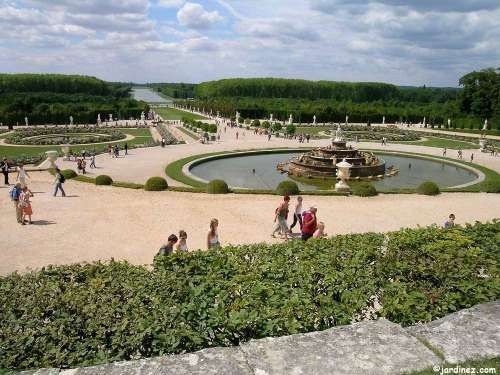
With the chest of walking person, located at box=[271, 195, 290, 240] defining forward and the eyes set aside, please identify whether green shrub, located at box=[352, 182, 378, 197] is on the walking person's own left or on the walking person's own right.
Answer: on the walking person's own left

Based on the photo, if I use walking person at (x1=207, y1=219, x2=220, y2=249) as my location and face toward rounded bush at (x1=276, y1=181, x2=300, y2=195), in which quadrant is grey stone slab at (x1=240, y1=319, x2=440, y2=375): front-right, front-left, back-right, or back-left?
back-right

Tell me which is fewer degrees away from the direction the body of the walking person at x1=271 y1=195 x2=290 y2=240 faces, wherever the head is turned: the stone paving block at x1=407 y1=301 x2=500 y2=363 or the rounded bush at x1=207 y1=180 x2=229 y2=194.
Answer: the stone paving block

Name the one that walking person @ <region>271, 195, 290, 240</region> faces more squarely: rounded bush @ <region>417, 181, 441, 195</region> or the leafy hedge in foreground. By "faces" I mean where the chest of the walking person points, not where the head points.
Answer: the rounded bush

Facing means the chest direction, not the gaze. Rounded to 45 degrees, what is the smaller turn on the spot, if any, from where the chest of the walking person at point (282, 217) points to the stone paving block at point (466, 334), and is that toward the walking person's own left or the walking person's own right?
approximately 90° to the walking person's own right

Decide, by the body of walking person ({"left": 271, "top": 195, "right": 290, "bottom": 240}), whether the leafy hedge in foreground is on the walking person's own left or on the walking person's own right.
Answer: on the walking person's own right

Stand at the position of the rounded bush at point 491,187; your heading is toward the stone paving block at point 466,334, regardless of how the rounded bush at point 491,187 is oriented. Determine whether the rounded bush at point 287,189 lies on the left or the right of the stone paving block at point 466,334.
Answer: right
